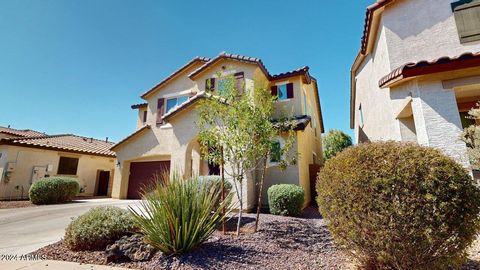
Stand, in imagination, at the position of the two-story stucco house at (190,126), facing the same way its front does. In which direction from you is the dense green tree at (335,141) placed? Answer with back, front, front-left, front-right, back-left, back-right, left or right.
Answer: back

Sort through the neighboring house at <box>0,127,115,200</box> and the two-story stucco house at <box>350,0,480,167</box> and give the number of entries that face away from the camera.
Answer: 0

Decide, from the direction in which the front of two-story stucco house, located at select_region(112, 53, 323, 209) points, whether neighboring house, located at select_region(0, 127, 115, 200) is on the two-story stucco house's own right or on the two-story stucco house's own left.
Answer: on the two-story stucco house's own right

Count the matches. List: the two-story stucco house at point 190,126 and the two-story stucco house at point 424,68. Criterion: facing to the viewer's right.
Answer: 0

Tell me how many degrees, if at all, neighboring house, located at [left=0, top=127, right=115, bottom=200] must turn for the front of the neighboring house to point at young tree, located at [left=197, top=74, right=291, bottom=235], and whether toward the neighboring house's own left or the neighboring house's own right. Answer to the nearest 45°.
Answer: approximately 90° to the neighboring house's own left

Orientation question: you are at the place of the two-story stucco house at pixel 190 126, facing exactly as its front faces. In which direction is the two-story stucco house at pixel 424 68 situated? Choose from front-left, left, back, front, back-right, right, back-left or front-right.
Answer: left

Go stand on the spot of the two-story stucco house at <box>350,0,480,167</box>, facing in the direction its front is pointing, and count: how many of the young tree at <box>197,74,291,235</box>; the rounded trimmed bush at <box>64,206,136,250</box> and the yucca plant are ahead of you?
3

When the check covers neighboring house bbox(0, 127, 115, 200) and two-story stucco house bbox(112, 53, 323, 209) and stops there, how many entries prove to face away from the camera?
0

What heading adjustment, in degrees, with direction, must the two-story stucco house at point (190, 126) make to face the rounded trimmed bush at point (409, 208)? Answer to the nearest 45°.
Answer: approximately 45° to its left
